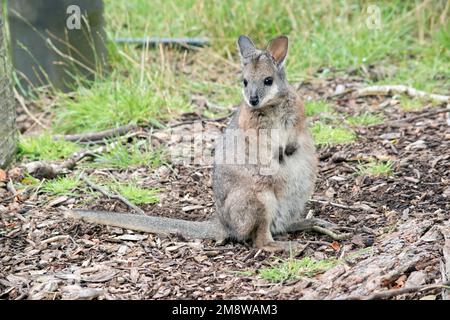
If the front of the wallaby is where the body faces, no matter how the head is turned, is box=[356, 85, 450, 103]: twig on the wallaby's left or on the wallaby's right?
on the wallaby's left

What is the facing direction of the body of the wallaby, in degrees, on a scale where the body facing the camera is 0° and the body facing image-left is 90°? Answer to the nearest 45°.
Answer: approximately 315°

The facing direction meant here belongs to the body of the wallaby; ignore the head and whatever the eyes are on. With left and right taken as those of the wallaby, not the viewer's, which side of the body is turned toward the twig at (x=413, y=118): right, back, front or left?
left

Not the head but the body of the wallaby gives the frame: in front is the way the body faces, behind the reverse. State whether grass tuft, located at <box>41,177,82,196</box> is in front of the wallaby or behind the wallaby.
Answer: behind

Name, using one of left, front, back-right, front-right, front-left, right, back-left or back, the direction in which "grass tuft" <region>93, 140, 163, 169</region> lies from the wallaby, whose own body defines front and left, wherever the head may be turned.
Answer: back

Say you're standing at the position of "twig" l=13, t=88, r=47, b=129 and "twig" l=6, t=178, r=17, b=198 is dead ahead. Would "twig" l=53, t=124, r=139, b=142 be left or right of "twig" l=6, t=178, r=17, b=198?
left

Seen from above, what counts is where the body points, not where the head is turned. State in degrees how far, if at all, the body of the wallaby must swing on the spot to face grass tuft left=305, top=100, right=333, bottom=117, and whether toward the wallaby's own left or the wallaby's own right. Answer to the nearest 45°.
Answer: approximately 135° to the wallaby's own left

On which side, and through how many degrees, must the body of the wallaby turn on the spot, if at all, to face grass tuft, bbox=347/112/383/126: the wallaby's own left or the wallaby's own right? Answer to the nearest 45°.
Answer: approximately 90° to the wallaby's own left
